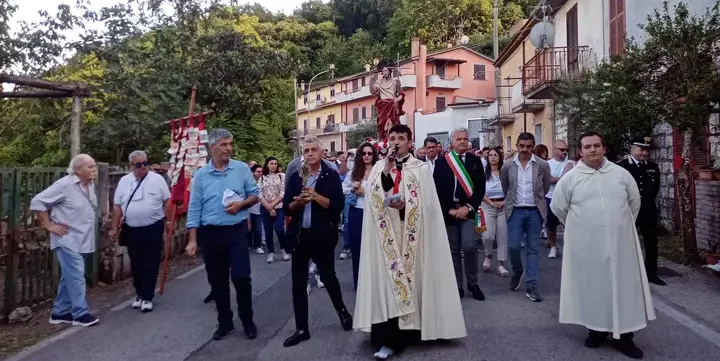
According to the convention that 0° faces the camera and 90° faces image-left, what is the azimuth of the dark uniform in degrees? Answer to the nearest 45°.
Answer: approximately 0°

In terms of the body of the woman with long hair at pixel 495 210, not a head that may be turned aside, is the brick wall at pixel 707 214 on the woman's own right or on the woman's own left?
on the woman's own left

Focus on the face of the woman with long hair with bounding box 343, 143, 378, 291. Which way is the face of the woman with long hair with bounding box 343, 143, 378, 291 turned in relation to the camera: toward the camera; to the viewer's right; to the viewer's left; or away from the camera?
toward the camera

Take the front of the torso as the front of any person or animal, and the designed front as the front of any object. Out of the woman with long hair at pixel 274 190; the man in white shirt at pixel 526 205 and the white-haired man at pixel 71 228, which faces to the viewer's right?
the white-haired man

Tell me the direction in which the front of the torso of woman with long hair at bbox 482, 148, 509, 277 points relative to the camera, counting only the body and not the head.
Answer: toward the camera

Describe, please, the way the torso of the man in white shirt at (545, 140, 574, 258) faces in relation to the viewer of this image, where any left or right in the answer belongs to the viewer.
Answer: facing the viewer

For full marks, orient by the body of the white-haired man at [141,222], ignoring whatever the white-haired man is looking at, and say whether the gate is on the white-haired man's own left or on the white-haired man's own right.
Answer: on the white-haired man's own right

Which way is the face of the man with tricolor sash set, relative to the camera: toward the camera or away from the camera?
toward the camera

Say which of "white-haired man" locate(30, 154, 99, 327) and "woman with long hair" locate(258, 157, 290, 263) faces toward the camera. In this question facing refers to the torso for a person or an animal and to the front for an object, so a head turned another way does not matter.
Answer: the woman with long hair

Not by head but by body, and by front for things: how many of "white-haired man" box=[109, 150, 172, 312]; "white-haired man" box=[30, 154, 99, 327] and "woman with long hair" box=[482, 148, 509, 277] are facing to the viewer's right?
1

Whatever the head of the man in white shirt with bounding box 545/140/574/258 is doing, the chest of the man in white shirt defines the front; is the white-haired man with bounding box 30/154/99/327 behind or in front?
in front

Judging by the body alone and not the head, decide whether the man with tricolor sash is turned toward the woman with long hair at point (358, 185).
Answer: no

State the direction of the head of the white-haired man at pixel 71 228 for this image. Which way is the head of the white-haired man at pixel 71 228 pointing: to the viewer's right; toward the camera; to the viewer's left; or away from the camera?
to the viewer's right

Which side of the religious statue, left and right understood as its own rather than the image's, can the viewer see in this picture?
front

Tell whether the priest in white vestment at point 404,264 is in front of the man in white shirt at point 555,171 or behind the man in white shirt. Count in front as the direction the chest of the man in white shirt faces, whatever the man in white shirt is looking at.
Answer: in front

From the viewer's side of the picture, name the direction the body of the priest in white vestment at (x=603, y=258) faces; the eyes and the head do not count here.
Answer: toward the camera

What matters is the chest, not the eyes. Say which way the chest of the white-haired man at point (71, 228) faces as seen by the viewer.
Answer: to the viewer's right

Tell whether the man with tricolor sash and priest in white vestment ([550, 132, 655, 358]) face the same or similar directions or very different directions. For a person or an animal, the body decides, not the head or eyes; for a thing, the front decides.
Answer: same or similar directions
